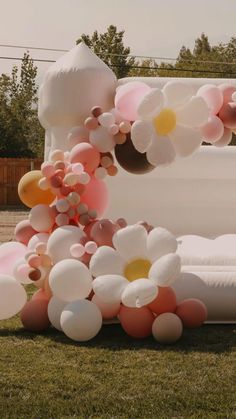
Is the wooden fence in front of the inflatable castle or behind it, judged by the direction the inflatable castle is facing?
behind

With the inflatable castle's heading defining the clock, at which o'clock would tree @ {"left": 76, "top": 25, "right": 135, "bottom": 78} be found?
The tree is roughly at 6 o'clock from the inflatable castle.

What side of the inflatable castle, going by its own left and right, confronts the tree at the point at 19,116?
back

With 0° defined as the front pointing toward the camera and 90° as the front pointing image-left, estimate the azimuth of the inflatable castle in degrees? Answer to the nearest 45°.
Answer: approximately 0°

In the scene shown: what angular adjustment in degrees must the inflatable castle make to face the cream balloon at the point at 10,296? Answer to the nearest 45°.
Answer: approximately 90° to its right

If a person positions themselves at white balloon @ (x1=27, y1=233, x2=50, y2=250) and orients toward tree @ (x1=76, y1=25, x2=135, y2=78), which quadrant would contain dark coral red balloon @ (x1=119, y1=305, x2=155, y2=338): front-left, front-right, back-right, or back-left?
back-right
